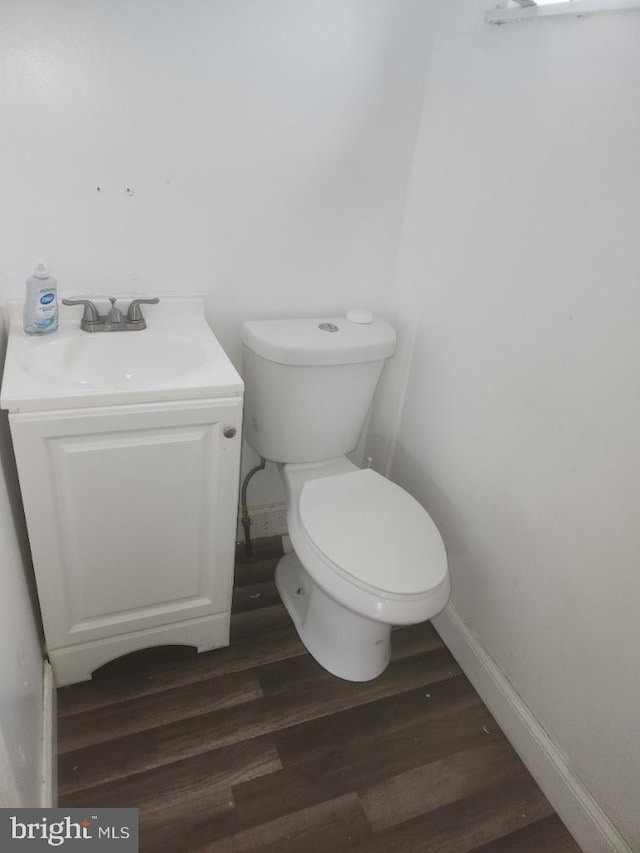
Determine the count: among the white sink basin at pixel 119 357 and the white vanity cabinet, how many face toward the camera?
2

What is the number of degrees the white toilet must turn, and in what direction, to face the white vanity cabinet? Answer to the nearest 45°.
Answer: approximately 90° to its right

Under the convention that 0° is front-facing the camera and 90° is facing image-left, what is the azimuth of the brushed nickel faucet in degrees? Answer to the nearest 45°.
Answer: approximately 0°

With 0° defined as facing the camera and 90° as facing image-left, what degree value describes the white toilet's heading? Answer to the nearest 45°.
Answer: approximately 315°

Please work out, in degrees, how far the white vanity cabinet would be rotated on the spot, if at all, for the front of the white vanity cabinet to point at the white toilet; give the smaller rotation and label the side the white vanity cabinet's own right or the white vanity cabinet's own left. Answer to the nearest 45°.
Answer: approximately 90° to the white vanity cabinet's own left

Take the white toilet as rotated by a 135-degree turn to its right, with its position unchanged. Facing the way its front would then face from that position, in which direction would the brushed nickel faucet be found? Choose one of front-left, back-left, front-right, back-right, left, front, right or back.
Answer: front

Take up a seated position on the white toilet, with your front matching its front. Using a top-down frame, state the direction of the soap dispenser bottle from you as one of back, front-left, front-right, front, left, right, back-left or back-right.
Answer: back-right
